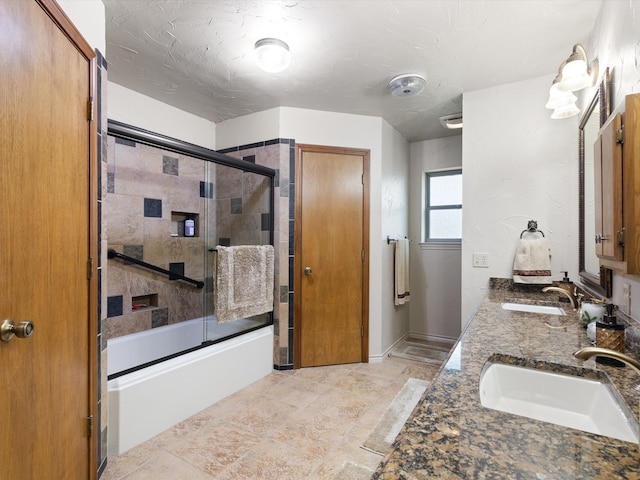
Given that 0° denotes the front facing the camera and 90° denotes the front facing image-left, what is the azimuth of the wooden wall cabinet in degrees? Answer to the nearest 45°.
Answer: approximately 90°

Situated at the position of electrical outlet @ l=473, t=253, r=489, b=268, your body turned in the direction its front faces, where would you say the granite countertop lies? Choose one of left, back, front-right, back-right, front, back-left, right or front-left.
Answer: front

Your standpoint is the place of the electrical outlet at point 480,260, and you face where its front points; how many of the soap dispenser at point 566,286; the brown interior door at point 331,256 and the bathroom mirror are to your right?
1

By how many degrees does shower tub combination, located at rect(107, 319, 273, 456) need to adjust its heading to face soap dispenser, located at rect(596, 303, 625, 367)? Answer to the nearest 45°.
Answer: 0° — it already faces it

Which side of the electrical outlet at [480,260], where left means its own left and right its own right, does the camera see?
front

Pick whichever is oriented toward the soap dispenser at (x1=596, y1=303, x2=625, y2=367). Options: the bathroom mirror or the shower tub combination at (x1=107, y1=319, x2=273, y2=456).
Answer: the shower tub combination

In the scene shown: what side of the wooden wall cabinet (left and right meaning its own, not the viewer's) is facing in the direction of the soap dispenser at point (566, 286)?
right

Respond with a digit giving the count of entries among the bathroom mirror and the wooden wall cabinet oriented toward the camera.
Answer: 0

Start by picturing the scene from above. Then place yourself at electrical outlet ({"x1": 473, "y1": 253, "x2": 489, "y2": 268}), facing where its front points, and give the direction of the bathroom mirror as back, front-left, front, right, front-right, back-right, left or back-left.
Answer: front-left

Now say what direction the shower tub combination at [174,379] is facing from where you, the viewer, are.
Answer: facing the viewer and to the right of the viewer

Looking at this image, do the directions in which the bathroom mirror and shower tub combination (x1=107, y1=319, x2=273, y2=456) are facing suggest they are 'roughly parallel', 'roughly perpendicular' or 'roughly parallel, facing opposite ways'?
roughly parallel, facing opposite ways

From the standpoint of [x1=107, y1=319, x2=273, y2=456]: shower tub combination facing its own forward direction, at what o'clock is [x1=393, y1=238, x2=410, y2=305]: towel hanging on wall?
The towel hanging on wall is roughly at 10 o'clock from the shower tub combination.

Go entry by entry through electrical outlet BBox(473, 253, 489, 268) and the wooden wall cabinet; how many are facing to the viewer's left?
1

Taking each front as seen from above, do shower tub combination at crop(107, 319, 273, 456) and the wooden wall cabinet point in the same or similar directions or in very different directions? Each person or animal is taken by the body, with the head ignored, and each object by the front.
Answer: very different directions

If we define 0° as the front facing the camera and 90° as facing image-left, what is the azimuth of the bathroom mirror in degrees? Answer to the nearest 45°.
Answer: approximately 90°
